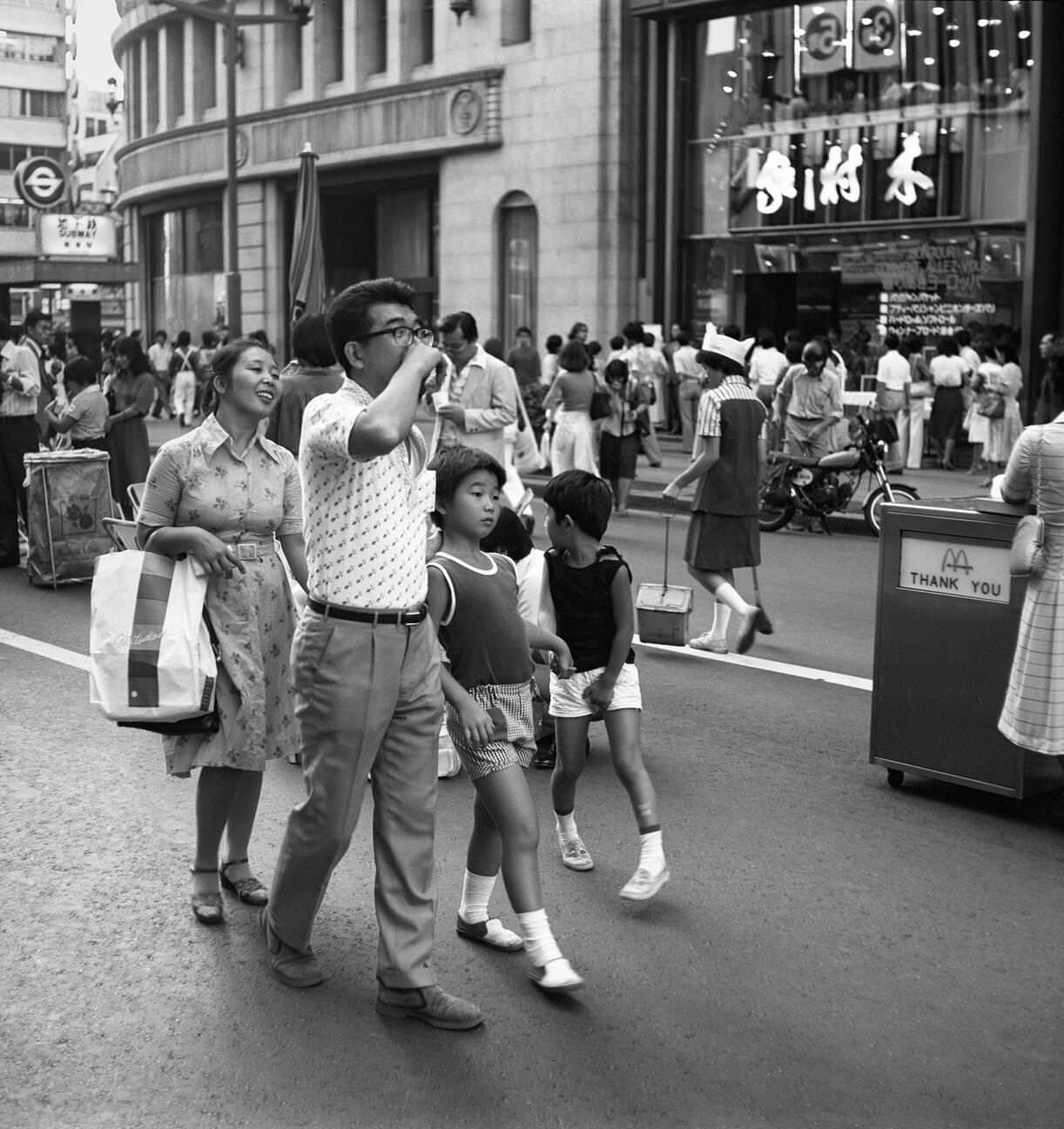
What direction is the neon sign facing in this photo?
toward the camera

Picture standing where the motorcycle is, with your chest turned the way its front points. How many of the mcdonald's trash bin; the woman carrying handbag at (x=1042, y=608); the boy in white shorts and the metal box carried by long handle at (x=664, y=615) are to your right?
4

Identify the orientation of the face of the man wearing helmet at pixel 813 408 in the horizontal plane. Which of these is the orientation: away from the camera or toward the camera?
toward the camera

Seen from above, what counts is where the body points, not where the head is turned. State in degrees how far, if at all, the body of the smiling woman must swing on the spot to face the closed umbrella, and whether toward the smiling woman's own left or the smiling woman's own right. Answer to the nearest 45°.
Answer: approximately 135° to the smiling woman's own left

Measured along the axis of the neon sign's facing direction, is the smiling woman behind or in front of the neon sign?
in front

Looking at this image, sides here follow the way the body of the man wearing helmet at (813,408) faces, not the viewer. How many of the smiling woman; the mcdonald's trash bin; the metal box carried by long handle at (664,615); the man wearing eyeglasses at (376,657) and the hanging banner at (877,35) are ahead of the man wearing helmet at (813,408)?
4

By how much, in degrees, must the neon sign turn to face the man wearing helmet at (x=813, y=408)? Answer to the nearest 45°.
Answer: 0° — it already faces them

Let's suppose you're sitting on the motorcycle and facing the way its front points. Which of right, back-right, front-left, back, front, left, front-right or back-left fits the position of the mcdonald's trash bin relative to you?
right

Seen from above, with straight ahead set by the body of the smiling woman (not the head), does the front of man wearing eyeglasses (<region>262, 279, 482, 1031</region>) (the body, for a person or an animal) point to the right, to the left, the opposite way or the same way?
the same way

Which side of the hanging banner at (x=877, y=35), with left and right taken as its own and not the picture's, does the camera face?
front

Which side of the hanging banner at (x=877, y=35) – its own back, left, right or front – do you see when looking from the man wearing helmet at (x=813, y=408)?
front

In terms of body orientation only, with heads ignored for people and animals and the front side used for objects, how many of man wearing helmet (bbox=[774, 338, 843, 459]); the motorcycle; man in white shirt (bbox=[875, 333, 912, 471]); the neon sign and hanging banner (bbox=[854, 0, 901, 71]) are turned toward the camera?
3
